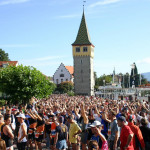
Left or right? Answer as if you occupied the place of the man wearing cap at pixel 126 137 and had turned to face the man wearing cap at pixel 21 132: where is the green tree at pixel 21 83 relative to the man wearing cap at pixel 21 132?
right

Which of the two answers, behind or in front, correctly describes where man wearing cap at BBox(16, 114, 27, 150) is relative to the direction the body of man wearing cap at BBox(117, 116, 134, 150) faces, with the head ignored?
in front

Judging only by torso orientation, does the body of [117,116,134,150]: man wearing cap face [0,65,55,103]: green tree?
no
